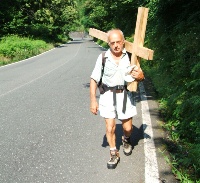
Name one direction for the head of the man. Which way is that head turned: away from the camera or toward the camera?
toward the camera

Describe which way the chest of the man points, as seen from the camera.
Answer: toward the camera
